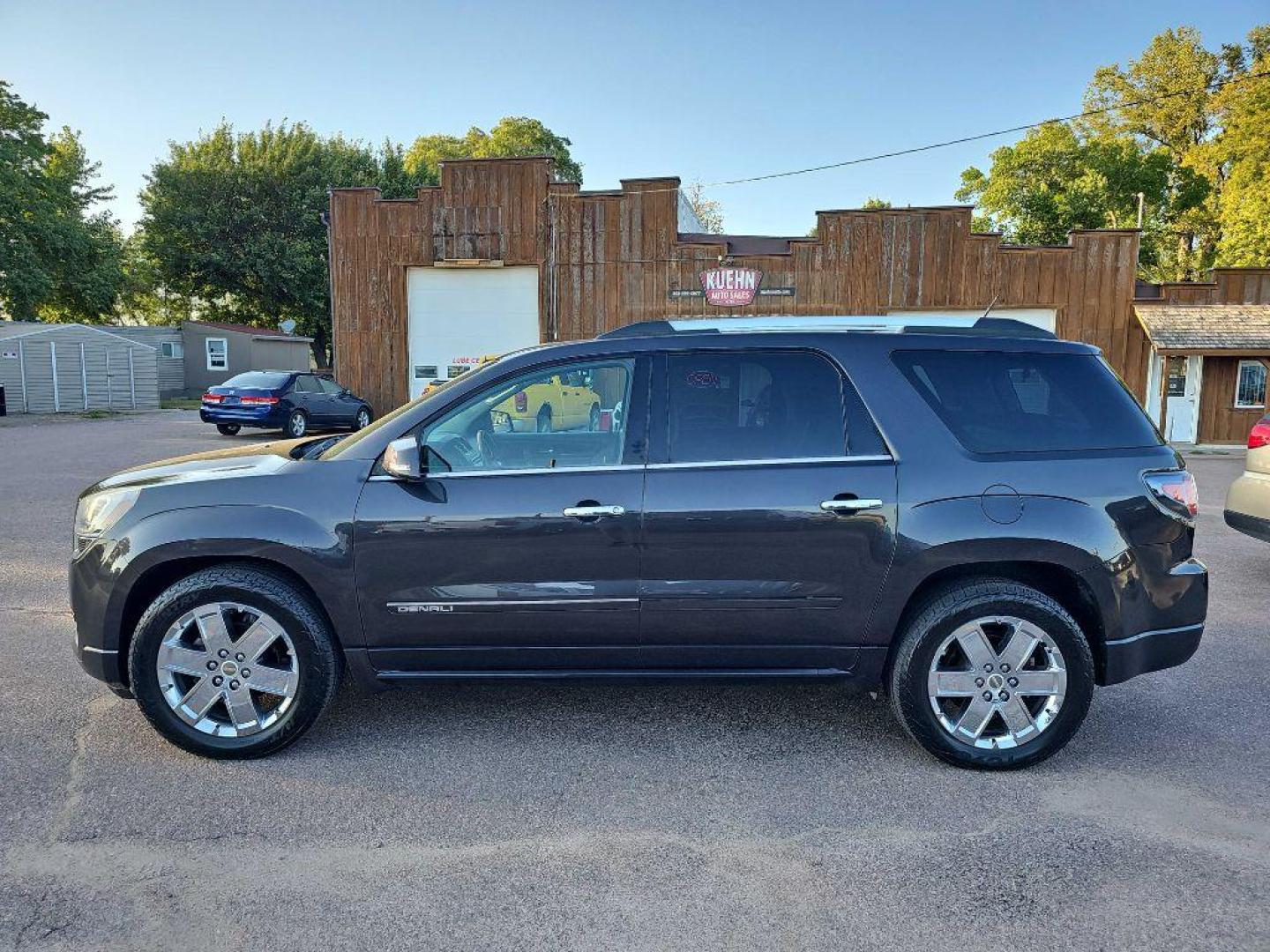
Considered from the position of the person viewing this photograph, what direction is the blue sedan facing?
facing away from the viewer and to the right of the viewer

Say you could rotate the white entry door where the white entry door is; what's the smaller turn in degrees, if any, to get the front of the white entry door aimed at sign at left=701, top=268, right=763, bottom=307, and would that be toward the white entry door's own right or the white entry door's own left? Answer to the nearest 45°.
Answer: approximately 45° to the white entry door's own right

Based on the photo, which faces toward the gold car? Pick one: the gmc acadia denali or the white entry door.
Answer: the white entry door

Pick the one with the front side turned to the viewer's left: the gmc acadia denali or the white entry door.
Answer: the gmc acadia denali

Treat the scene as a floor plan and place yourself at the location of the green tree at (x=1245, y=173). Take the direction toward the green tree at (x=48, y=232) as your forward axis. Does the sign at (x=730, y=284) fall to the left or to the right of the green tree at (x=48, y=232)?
left

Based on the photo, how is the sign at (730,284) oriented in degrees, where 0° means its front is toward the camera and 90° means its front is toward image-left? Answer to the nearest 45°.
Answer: approximately 0°

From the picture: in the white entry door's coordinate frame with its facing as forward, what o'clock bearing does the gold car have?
The gold car is roughly at 12 o'clock from the white entry door.

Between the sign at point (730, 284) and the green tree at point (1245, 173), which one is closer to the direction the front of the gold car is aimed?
the green tree

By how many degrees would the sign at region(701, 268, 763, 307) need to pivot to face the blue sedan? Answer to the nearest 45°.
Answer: approximately 90° to its right

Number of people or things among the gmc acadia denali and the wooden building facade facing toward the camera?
1

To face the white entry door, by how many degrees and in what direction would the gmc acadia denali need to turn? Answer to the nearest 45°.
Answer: approximately 135° to its right

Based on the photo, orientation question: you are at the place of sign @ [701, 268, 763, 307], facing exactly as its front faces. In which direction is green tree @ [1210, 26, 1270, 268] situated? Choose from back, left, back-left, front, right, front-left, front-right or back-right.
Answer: back-left
